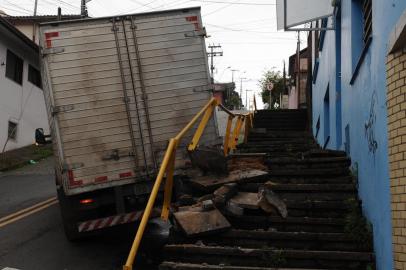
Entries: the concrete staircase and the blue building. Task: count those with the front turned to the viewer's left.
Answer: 1

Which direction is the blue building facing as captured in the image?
to the viewer's left

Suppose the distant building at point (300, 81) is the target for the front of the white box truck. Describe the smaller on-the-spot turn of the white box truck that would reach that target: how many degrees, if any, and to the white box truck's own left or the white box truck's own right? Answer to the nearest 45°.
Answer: approximately 45° to the white box truck's own right

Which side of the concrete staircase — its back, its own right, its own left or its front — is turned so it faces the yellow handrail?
right

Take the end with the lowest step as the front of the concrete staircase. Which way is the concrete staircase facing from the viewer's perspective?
toward the camera

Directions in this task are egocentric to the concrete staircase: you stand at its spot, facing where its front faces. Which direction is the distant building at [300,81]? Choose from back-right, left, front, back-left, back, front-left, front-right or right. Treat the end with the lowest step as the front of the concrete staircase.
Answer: back

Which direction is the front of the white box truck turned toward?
away from the camera

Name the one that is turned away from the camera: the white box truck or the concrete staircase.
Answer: the white box truck

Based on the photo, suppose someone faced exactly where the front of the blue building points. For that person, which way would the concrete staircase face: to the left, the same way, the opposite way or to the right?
to the left

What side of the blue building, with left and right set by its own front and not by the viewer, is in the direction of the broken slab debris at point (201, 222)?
front
